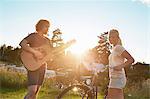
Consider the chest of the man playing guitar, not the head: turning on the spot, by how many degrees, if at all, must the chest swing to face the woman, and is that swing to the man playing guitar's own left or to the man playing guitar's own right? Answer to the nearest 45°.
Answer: approximately 45° to the man playing guitar's own left

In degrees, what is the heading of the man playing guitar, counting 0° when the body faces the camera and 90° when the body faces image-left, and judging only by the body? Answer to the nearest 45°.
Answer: approximately 315°

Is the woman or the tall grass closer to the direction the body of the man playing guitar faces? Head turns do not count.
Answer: the woman

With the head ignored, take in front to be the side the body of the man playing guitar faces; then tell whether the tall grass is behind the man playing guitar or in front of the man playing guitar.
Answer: behind
